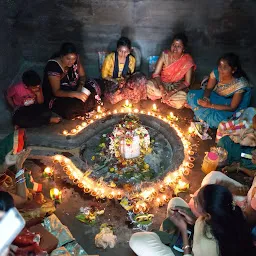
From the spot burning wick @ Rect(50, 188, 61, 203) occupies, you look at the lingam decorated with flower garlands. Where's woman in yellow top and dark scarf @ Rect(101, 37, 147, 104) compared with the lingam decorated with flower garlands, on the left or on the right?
left

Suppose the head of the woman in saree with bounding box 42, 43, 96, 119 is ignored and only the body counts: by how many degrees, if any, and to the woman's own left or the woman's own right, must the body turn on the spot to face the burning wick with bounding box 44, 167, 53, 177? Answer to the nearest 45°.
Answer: approximately 45° to the woman's own right

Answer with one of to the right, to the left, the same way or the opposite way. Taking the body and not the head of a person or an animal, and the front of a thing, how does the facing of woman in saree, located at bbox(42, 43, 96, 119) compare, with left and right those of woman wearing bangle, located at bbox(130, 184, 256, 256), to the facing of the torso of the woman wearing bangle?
the opposite way

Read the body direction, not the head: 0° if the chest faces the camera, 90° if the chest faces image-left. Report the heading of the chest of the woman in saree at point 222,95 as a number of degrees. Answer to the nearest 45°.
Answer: approximately 45°

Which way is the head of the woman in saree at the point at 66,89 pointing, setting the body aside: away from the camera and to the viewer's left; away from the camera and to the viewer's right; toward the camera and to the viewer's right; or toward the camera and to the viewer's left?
toward the camera and to the viewer's right

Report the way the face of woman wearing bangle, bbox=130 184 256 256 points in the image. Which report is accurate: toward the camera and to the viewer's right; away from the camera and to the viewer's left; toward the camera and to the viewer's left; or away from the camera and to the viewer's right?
away from the camera and to the viewer's left

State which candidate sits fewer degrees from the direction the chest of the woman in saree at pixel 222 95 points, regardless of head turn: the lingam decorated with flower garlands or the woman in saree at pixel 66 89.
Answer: the lingam decorated with flower garlands

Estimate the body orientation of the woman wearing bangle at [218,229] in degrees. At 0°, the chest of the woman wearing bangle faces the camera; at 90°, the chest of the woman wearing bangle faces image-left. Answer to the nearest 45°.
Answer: approximately 135°

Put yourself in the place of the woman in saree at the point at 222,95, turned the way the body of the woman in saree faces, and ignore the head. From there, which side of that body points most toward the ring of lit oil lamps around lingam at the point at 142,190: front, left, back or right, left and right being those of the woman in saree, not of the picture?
front

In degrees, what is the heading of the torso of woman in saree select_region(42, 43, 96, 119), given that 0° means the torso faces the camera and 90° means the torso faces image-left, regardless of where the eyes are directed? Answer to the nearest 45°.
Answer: approximately 315°

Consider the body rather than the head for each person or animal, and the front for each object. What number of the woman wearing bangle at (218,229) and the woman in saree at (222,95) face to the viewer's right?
0
